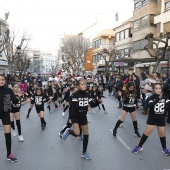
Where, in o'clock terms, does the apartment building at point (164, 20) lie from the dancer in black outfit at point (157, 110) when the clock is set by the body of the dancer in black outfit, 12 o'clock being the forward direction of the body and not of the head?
The apartment building is roughly at 6 o'clock from the dancer in black outfit.

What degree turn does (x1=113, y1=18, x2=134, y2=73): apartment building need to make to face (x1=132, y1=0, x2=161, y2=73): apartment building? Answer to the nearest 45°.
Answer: approximately 45° to its left

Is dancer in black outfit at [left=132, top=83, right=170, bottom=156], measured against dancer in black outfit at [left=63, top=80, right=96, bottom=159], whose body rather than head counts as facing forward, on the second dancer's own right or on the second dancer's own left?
on the second dancer's own left

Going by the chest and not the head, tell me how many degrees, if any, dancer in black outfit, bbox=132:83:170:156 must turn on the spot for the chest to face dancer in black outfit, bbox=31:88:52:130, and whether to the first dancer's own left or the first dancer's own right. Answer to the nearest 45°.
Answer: approximately 135° to the first dancer's own right

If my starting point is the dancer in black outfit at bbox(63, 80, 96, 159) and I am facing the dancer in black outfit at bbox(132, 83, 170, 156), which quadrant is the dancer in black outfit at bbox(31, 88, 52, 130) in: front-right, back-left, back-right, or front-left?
back-left

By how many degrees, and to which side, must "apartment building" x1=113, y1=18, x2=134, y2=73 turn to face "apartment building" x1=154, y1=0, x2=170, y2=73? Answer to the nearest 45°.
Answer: approximately 45° to its left

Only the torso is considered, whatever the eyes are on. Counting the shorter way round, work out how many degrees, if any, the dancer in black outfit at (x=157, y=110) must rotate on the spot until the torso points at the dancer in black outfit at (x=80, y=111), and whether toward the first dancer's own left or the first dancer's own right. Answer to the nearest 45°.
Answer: approximately 90° to the first dancer's own right

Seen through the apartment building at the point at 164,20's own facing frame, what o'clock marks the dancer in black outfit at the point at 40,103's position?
The dancer in black outfit is roughly at 11 o'clock from the apartment building.

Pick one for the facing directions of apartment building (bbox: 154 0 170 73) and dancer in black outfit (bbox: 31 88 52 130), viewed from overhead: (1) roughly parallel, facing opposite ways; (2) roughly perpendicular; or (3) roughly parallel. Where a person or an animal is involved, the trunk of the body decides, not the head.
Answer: roughly perpendicular

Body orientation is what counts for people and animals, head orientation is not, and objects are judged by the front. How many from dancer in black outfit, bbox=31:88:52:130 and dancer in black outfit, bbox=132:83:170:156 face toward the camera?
2

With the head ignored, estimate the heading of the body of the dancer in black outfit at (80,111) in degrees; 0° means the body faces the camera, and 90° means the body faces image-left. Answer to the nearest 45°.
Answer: approximately 315°

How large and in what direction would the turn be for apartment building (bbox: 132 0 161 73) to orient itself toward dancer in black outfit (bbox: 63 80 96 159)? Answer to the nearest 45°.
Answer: approximately 45° to its left
